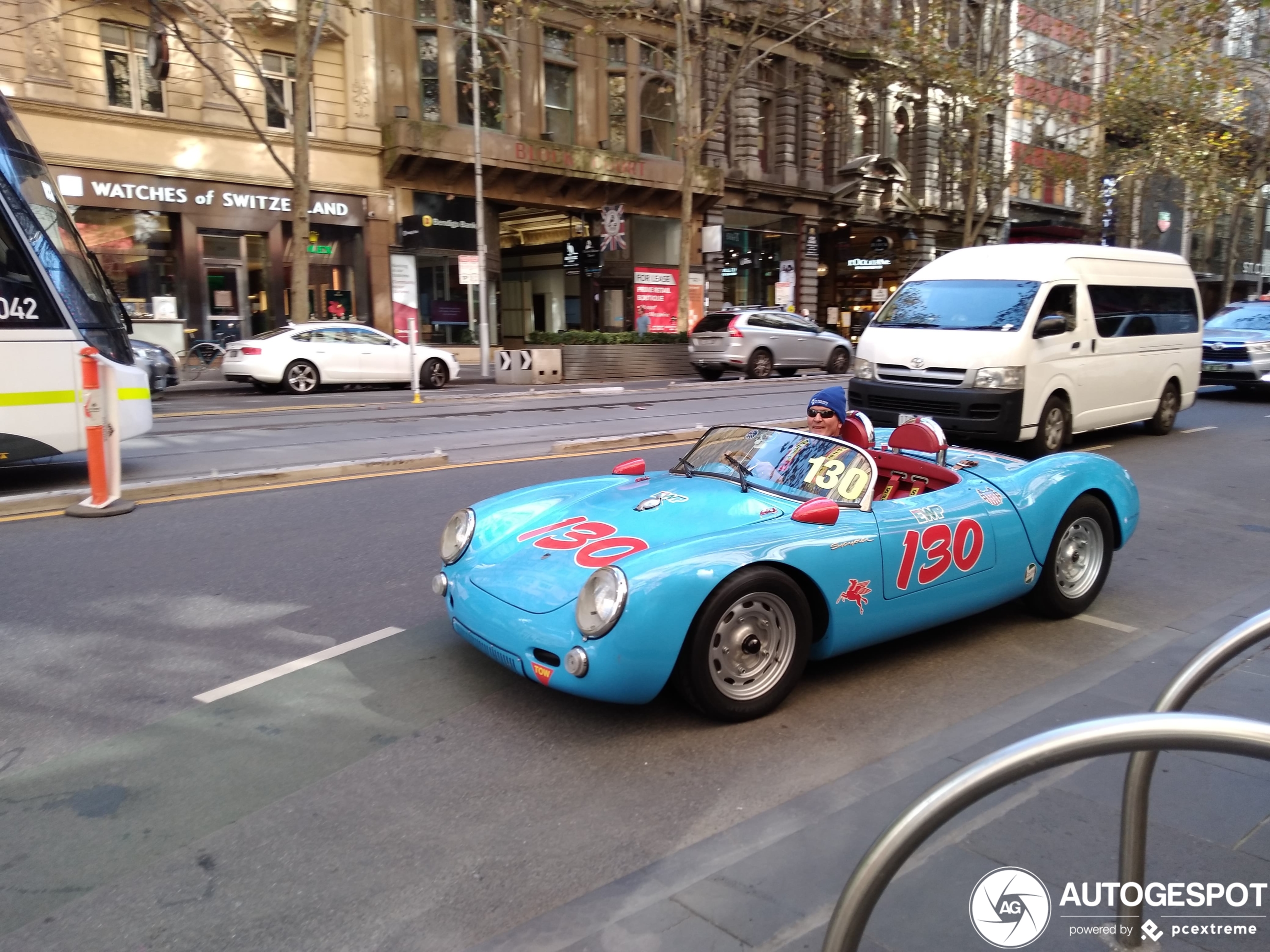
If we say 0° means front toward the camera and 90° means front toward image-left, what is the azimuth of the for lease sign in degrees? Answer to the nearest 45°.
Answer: approximately 0°

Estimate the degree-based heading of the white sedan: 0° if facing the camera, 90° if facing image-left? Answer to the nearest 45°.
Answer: approximately 270°

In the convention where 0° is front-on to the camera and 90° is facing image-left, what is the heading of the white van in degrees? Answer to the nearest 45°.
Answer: approximately 45°

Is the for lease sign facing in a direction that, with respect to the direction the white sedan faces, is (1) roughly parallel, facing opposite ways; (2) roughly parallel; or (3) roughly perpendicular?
roughly perpendicular

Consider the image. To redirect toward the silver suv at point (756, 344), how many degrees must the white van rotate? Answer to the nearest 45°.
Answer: approximately 90° to its right

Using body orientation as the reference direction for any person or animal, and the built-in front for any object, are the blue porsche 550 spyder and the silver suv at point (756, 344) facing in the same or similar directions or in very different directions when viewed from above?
very different directions

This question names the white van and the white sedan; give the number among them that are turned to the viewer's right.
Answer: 1

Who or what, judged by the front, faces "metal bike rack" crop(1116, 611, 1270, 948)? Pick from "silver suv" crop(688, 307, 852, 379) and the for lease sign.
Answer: the for lease sign
